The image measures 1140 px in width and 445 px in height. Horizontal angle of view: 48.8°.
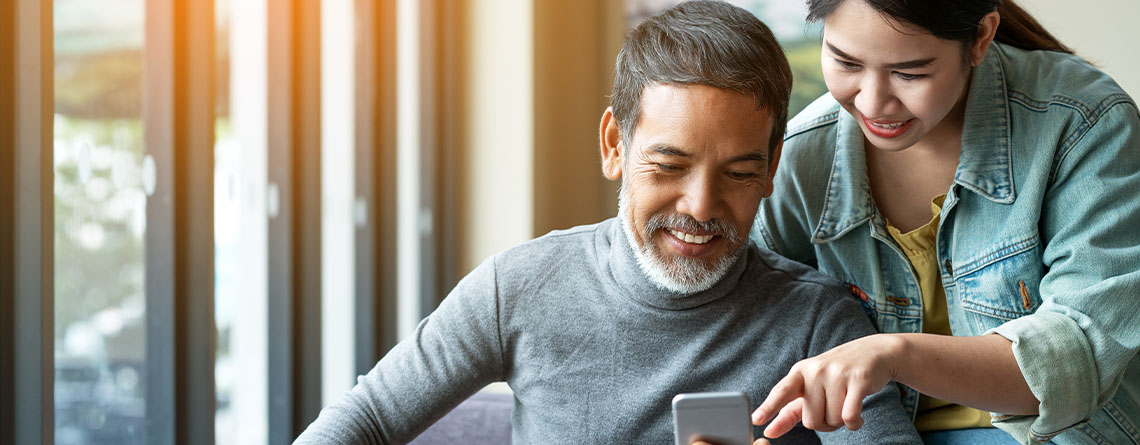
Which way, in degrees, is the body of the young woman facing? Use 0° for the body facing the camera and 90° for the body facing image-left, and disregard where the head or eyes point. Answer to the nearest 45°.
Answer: approximately 45°

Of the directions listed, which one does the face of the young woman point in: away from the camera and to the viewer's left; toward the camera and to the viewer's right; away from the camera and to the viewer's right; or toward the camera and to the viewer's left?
toward the camera and to the viewer's left

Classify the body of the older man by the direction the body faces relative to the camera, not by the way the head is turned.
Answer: toward the camera

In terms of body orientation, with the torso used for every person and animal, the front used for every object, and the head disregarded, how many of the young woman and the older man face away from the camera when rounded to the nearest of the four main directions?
0
